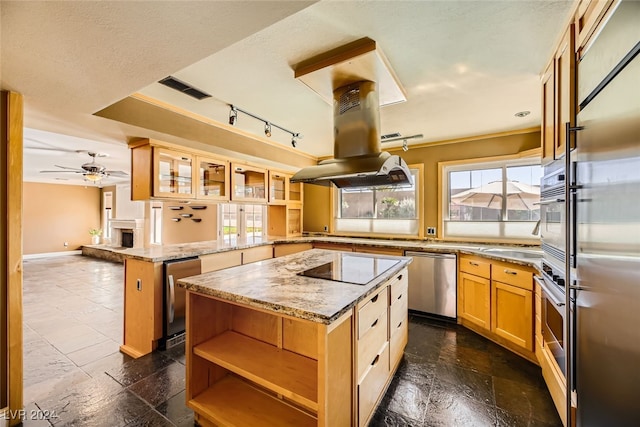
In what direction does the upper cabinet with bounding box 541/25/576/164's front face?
to the viewer's left

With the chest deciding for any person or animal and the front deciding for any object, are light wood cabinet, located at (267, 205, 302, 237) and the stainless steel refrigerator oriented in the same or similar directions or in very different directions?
very different directions

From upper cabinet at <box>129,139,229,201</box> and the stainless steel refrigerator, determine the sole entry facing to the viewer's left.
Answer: the stainless steel refrigerator

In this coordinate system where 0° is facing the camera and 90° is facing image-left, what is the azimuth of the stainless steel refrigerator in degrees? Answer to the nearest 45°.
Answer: approximately 90°

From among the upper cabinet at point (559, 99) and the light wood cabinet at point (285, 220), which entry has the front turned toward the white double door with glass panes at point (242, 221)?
the upper cabinet

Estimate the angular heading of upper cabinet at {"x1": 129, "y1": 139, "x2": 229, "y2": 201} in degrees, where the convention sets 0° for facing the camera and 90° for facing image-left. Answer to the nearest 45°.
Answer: approximately 315°

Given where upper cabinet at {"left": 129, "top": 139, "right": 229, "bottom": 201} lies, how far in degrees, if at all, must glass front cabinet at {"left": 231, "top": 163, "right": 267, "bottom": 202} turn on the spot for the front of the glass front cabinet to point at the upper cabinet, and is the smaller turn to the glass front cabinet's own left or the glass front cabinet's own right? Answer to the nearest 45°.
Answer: approximately 90° to the glass front cabinet's own right
